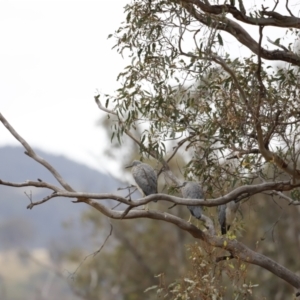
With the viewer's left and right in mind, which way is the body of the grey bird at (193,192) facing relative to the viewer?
facing to the left of the viewer

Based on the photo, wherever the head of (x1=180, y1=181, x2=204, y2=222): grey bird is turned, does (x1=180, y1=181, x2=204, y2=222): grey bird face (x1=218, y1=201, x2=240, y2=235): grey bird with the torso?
no

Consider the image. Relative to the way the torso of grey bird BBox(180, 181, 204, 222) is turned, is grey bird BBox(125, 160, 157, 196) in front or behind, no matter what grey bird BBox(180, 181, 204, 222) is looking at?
in front
